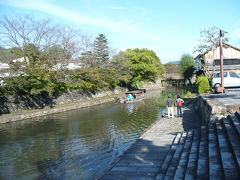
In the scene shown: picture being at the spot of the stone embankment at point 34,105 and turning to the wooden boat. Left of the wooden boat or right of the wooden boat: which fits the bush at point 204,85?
right
